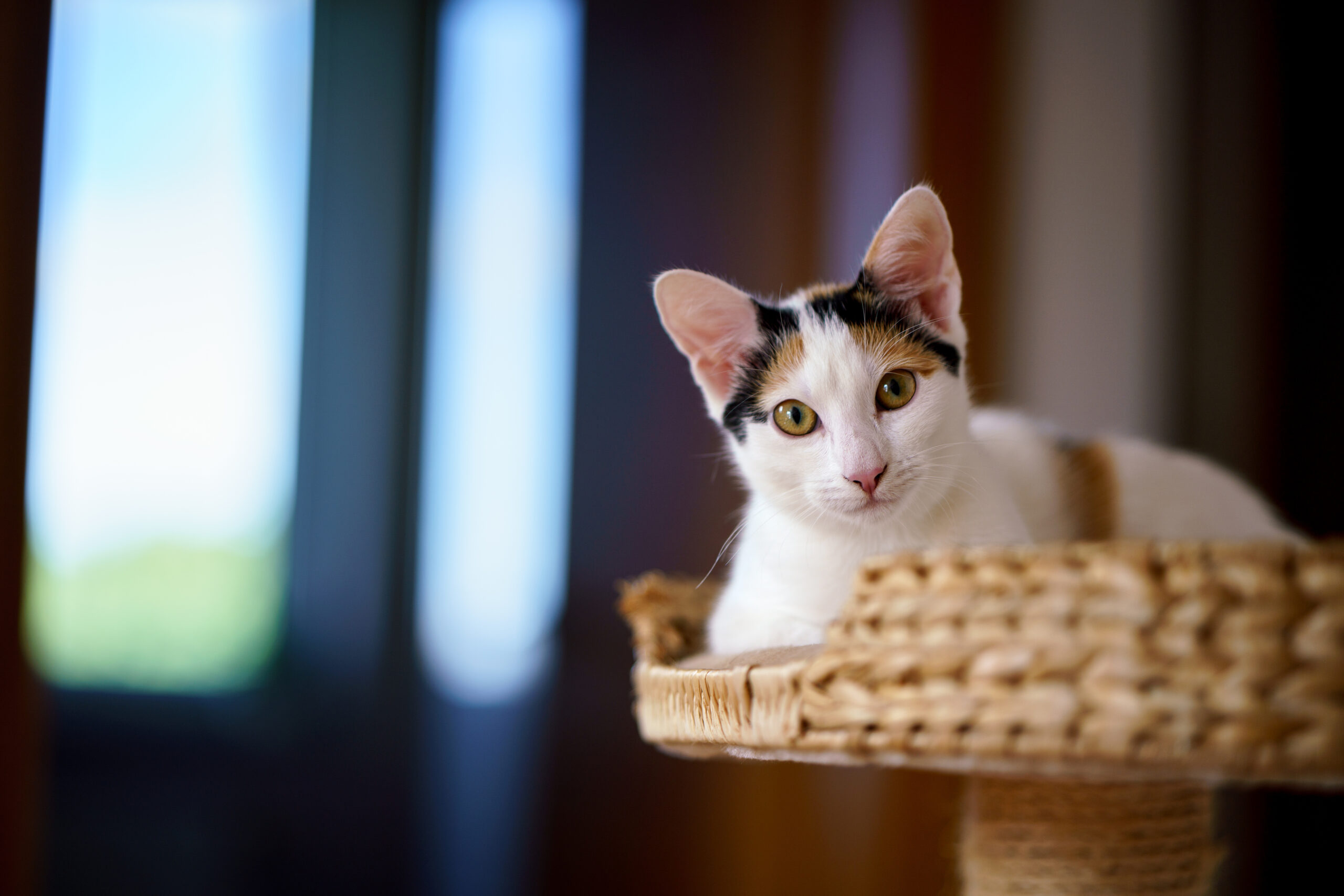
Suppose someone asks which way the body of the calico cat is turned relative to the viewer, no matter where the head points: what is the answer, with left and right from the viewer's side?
facing the viewer and to the left of the viewer
